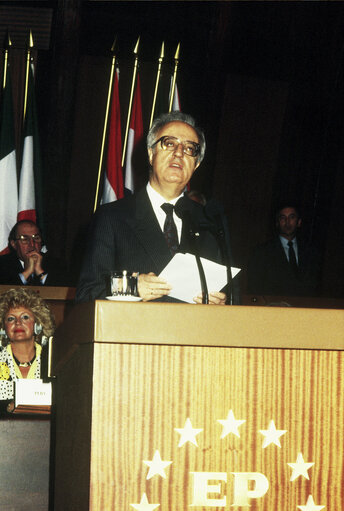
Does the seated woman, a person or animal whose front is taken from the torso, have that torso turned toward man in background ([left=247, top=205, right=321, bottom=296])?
no

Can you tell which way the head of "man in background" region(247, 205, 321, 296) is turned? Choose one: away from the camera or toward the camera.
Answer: toward the camera

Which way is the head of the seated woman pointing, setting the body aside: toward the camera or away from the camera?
toward the camera

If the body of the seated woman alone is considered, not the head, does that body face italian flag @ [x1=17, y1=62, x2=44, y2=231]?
no

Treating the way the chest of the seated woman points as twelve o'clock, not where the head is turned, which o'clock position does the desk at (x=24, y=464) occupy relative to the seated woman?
The desk is roughly at 12 o'clock from the seated woman.

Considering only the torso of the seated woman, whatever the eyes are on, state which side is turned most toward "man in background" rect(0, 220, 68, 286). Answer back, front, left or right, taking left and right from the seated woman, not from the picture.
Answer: back

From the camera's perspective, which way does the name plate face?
toward the camera

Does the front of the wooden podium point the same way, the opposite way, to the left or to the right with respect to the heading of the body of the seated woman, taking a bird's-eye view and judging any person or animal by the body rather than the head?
the same way

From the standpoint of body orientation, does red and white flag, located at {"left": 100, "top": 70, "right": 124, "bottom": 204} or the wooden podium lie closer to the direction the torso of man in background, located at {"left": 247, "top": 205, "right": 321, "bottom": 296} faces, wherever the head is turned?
the wooden podium

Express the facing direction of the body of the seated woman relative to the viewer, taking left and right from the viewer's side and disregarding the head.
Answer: facing the viewer

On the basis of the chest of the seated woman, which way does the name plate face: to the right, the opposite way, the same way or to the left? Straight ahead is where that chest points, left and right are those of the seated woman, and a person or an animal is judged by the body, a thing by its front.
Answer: the same way

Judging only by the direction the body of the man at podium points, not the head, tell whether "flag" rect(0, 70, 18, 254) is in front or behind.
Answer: behind
